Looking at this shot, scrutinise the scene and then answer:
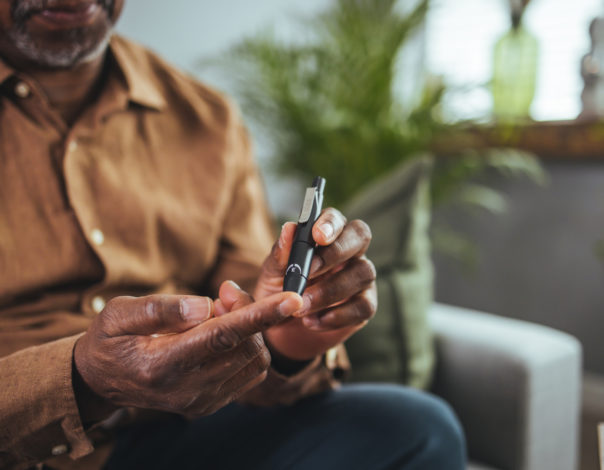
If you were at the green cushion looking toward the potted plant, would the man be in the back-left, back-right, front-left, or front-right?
back-left

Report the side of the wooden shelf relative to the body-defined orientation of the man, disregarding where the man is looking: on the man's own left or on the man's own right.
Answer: on the man's own left

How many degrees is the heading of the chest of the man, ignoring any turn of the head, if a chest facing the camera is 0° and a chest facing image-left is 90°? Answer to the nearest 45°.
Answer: approximately 315°
